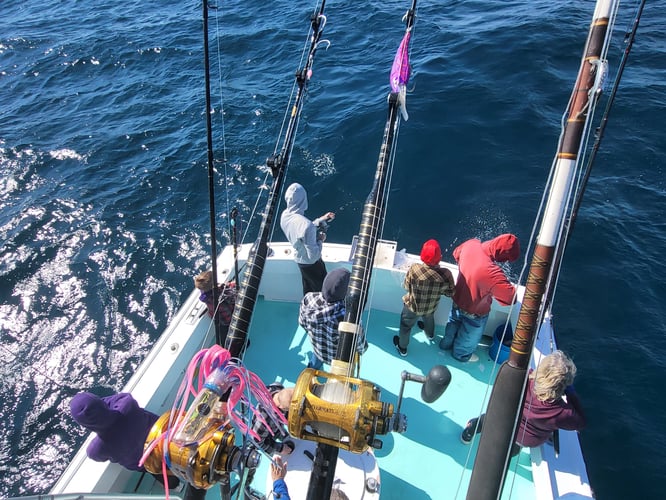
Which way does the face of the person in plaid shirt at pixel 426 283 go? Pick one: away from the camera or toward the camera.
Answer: away from the camera

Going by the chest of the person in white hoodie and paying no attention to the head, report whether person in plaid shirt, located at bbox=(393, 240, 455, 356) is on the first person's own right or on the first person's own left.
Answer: on the first person's own right

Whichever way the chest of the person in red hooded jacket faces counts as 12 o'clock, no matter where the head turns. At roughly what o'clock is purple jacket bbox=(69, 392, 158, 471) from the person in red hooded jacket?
The purple jacket is roughly at 6 o'clock from the person in red hooded jacket.

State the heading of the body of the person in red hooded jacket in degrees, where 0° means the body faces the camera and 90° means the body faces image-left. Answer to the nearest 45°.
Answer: approximately 225°

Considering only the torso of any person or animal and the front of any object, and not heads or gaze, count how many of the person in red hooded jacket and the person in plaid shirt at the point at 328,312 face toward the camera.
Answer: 0
